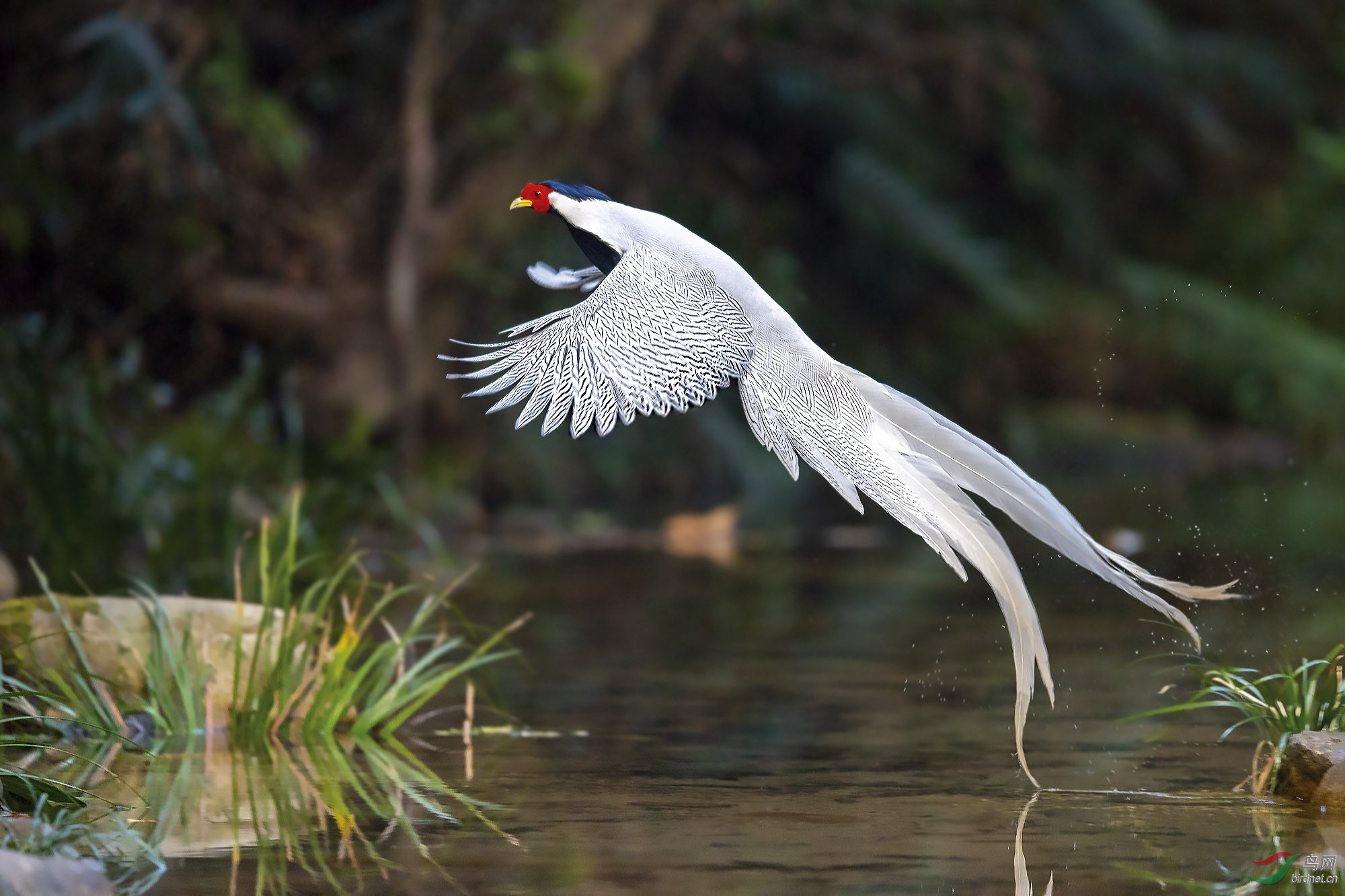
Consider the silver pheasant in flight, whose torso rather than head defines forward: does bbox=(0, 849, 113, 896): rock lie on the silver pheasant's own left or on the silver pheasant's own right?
on the silver pheasant's own left

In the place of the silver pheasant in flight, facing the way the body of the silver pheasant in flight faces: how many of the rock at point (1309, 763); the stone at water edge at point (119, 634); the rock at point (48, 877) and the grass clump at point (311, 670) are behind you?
1

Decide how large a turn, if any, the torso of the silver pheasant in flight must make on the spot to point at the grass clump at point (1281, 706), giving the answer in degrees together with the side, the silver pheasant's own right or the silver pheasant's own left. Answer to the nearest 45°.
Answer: approximately 180°

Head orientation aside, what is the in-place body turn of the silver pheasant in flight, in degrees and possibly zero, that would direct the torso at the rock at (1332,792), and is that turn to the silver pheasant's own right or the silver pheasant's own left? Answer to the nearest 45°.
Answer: approximately 180°

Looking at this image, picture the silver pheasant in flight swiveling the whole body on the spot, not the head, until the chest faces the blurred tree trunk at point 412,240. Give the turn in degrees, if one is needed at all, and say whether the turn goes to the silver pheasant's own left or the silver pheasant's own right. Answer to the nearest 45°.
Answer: approximately 90° to the silver pheasant's own right

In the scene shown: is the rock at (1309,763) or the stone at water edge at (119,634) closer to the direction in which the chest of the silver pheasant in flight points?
the stone at water edge

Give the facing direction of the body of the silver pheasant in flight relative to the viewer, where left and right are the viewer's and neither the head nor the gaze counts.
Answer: facing to the left of the viewer

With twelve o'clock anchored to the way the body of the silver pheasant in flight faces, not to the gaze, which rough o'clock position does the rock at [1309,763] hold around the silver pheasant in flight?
The rock is roughly at 6 o'clock from the silver pheasant in flight.

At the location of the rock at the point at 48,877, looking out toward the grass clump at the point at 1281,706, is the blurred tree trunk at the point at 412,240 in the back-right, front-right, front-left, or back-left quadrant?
front-left

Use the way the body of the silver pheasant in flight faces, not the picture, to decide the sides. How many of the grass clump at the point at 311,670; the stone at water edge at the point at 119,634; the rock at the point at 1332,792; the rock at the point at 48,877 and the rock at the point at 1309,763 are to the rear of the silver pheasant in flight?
2

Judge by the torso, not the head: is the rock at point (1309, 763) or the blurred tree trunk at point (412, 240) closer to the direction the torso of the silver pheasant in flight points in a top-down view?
the blurred tree trunk

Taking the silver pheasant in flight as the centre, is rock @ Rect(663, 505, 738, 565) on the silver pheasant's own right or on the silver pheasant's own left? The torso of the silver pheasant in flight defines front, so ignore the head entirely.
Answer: on the silver pheasant's own right

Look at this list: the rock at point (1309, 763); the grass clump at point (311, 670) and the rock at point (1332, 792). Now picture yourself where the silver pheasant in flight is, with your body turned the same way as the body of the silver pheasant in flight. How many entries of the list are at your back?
2
